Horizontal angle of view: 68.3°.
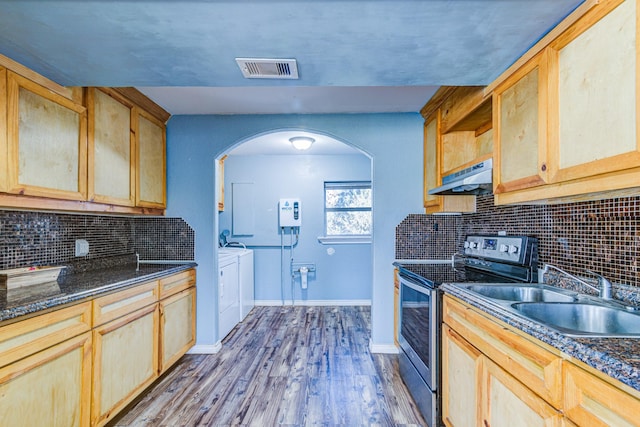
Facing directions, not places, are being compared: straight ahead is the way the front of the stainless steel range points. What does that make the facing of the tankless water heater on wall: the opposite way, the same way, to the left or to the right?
to the left

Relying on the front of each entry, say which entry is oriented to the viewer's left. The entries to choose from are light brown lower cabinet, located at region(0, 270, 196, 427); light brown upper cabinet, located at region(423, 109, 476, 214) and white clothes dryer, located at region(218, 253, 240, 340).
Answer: the light brown upper cabinet

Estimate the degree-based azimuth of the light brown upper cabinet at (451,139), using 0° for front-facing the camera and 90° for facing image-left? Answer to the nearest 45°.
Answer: approximately 45°

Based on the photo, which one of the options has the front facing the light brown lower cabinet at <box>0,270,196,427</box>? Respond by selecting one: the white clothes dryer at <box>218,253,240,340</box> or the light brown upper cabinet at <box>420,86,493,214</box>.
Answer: the light brown upper cabinet

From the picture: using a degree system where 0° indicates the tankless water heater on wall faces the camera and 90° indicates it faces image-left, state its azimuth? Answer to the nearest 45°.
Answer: approximately 0°

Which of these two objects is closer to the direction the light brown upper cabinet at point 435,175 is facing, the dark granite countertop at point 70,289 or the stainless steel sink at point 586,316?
the dark granite countertop
